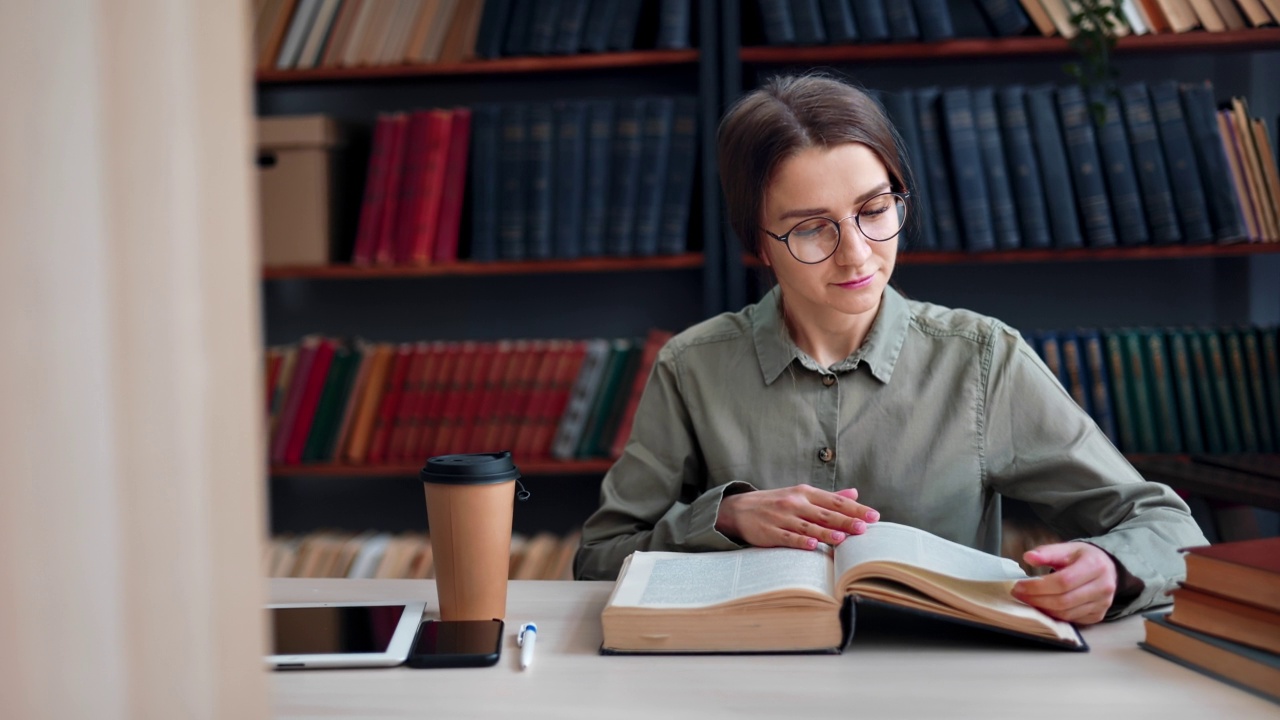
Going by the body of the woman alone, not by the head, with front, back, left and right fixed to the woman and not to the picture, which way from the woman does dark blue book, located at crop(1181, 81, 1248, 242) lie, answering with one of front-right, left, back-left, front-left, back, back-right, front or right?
back-left

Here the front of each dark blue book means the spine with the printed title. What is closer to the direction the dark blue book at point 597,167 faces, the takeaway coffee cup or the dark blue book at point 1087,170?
the takeaway coffee cup

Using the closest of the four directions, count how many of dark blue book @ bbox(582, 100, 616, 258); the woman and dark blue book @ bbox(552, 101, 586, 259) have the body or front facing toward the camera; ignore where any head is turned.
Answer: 3

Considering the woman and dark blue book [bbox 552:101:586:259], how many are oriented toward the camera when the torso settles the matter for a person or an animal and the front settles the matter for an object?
2

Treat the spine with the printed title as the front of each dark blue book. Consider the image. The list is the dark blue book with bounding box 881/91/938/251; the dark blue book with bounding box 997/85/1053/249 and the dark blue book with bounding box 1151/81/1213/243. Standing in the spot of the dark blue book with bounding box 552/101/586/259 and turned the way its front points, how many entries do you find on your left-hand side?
3

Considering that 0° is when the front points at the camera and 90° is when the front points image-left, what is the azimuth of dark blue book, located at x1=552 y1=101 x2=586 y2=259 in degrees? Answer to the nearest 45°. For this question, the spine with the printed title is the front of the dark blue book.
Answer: approximately 0°

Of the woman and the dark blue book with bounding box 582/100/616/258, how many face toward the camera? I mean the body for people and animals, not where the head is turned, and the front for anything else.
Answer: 2

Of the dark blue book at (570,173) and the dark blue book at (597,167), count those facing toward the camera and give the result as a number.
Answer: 2

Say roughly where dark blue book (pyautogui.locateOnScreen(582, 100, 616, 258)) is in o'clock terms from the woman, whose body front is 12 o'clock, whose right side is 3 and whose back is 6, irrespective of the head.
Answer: The dark blue book is roughly at 5 o'clock from the woman.

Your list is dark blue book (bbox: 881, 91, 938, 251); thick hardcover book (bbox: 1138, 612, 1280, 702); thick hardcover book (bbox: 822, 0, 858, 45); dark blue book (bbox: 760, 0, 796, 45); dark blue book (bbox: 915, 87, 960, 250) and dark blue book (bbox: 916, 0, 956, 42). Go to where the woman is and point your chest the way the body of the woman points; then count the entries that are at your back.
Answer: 5

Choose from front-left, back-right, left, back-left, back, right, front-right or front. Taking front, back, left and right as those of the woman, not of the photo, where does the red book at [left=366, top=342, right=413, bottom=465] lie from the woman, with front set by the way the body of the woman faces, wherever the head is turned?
back-right

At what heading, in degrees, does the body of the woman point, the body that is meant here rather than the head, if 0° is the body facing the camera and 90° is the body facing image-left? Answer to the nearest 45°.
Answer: approximately 0°
